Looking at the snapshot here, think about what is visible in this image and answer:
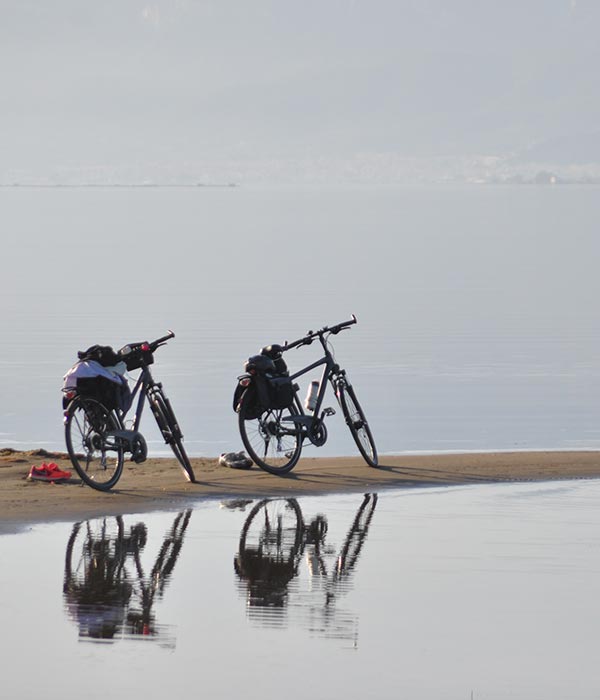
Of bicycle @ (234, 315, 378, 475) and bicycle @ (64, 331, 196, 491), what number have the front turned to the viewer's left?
0

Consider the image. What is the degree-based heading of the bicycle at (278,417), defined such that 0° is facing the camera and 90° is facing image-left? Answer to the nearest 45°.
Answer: approximately 225°

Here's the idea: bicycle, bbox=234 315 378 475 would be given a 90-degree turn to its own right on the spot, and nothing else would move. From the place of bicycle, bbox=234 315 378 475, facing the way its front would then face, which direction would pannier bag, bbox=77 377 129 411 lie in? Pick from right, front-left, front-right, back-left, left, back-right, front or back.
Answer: right

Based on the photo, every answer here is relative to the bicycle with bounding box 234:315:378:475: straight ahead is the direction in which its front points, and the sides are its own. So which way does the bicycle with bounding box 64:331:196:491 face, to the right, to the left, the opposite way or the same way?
the same way

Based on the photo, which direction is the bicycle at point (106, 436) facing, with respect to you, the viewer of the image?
facing away from the viewer and to the right of the viewer

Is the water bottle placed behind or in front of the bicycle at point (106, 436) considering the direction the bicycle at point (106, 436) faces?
in front

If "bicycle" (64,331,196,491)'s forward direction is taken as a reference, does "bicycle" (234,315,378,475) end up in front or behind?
in front
